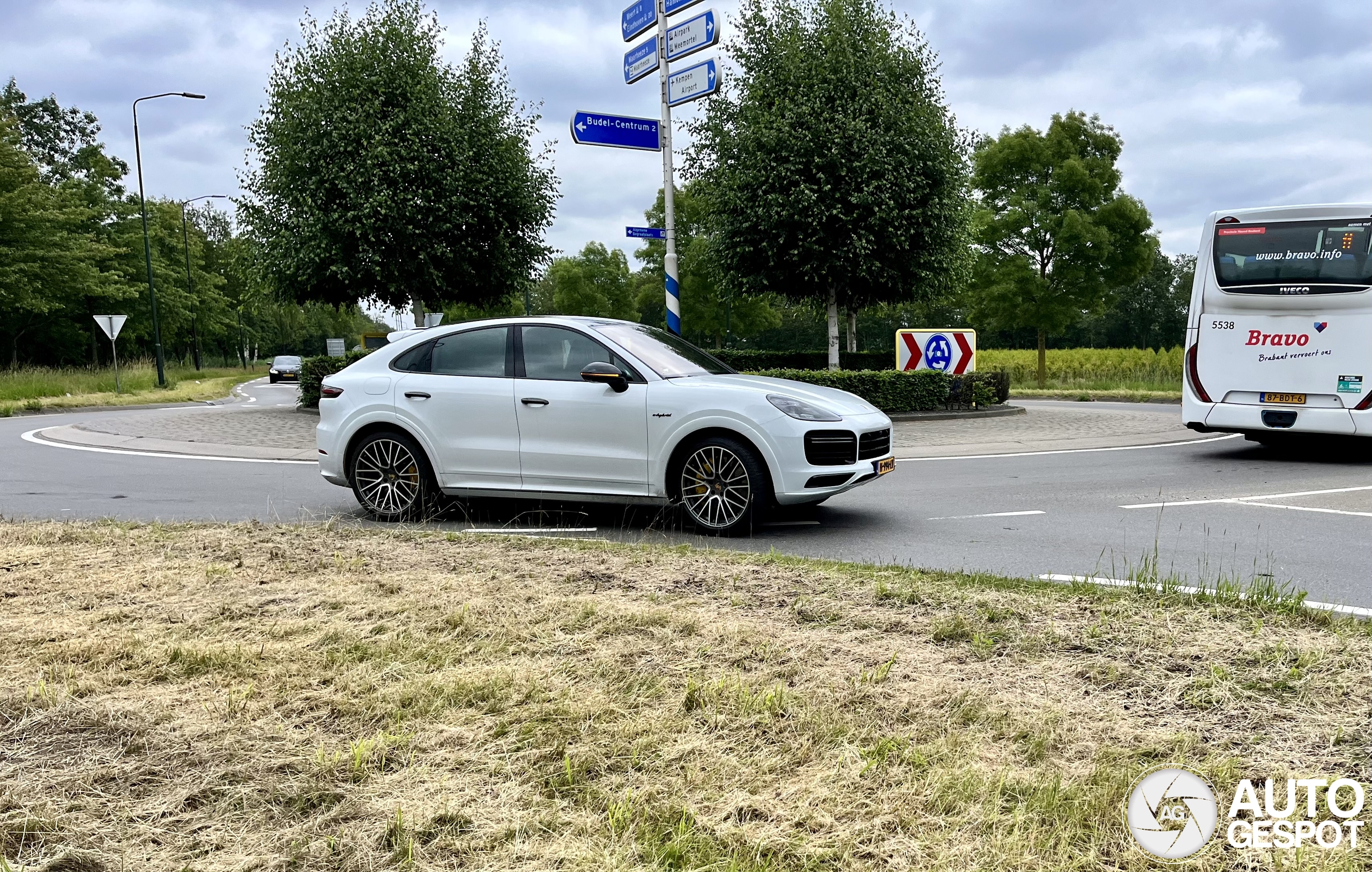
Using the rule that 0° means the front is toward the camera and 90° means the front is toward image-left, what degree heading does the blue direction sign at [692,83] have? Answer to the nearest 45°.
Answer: approximately 45°

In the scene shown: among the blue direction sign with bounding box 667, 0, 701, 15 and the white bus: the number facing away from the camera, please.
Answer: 1

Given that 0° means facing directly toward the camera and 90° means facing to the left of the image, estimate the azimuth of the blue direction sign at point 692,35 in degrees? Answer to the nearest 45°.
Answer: approximately 45°

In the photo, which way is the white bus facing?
away from the camera

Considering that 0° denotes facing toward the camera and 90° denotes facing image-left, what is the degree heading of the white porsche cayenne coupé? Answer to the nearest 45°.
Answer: approximately 315°

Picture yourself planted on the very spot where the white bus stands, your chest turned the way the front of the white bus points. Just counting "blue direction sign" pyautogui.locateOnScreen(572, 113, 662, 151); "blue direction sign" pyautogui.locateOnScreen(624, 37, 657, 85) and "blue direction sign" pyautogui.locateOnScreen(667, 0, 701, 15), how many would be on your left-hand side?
3

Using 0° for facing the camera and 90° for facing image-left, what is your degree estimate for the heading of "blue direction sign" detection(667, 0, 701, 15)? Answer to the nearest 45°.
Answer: approximately 45°

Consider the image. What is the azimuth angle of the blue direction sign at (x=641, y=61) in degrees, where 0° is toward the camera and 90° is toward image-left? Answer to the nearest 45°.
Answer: approximately 45°

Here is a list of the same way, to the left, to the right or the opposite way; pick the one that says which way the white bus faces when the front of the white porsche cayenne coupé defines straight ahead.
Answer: to the left
